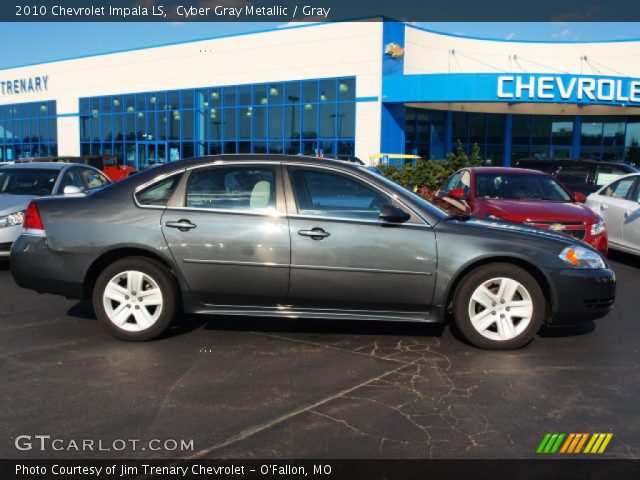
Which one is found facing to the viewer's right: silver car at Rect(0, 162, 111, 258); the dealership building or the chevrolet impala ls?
the chevrolet impala ls

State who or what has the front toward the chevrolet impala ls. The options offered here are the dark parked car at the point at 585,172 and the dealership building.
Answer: the dealership building

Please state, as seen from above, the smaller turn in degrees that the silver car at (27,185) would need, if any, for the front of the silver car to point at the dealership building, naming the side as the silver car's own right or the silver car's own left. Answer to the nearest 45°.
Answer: approximately 180°

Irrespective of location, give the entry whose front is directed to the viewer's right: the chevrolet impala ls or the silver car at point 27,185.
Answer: the chevrolet impala ls

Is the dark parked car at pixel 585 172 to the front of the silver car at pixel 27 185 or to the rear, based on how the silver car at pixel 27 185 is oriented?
to the rear

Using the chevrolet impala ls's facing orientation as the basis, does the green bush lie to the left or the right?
on its left

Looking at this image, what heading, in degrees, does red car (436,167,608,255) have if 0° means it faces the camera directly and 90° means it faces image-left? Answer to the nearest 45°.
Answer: approximately 315°

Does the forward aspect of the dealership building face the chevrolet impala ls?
yes

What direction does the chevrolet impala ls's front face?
to the viewer's right

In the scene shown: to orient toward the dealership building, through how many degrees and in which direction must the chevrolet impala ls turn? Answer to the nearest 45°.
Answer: approximately 90° to its left
